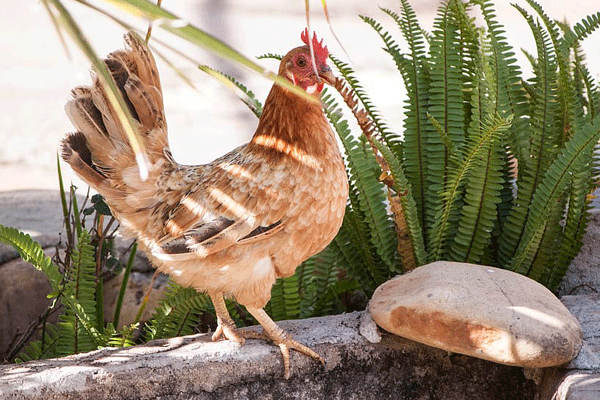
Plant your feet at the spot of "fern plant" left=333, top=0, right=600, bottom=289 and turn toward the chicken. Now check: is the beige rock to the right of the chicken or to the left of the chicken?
left

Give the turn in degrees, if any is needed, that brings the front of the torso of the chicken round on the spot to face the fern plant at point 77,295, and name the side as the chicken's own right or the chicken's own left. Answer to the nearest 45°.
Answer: approximately 135° to the chicken's own left

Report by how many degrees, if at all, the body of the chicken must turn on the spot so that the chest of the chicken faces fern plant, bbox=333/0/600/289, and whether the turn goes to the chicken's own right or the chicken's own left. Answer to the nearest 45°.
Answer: approximately 45° to the chicken's own left

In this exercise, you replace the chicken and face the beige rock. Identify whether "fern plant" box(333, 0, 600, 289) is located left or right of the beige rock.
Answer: left

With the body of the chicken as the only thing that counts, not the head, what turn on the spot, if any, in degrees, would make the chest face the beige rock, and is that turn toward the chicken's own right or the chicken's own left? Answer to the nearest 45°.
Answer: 0° — it already faces it

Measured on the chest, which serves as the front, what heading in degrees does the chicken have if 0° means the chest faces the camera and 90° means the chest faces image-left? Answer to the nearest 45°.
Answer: approximately 270°

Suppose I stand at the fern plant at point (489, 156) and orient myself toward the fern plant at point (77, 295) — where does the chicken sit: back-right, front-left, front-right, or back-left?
front-left

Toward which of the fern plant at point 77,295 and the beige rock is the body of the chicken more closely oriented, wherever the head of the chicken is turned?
the beige rock
